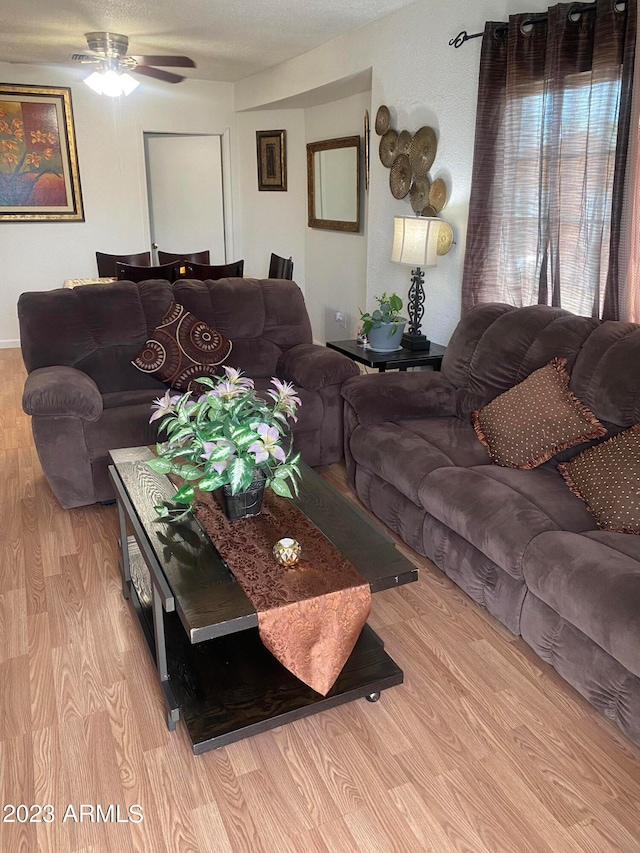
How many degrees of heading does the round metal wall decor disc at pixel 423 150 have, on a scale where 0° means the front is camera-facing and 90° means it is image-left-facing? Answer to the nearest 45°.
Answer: approximately 45°

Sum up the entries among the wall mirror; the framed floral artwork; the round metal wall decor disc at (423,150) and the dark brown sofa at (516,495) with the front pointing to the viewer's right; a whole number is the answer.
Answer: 0

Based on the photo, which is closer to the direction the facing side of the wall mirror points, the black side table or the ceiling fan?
the ceiling fan

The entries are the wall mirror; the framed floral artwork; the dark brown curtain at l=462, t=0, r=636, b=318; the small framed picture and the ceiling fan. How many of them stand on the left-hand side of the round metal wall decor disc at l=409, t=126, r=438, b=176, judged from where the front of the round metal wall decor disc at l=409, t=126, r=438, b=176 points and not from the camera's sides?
1

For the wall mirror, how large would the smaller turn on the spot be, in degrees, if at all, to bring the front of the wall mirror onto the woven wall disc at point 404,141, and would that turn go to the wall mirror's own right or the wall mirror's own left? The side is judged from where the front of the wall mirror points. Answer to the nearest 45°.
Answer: approximately 45° to the wall mirror's own left

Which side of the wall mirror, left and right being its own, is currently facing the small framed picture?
right

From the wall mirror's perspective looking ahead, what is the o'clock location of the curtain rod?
The curtain rod is roughly at 10 o'clock from the wall mirror.

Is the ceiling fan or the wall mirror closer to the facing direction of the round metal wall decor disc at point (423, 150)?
the ceiling fan

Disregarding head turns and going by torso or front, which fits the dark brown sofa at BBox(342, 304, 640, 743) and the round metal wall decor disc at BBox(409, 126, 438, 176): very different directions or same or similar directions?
same or similar directions

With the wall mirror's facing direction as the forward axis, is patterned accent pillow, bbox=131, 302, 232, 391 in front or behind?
in front

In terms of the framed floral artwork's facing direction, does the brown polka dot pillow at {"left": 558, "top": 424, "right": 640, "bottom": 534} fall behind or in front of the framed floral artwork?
in front

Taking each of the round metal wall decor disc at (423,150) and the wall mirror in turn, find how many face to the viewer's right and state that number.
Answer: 0

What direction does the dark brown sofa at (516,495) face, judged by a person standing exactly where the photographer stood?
facing the viewer and to the left of the viewer

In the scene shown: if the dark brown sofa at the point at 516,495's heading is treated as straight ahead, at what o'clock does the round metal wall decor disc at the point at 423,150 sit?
The round metal wall decor disc is roughly at 4 o'clock from the dark brown sofa.

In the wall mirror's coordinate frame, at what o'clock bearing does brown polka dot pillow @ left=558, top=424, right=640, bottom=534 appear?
The brown polka dot pillow is roughly at 10 o'clock from the wall mirror.

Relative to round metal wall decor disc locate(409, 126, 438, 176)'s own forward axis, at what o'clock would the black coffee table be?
The black coffee table is roughly at 11 o'clock from the round metal wall decor disc.

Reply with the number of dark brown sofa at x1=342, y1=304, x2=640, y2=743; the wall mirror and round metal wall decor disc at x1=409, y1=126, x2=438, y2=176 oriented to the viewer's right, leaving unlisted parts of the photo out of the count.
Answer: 0

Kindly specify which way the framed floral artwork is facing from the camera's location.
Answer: facing the viewer
